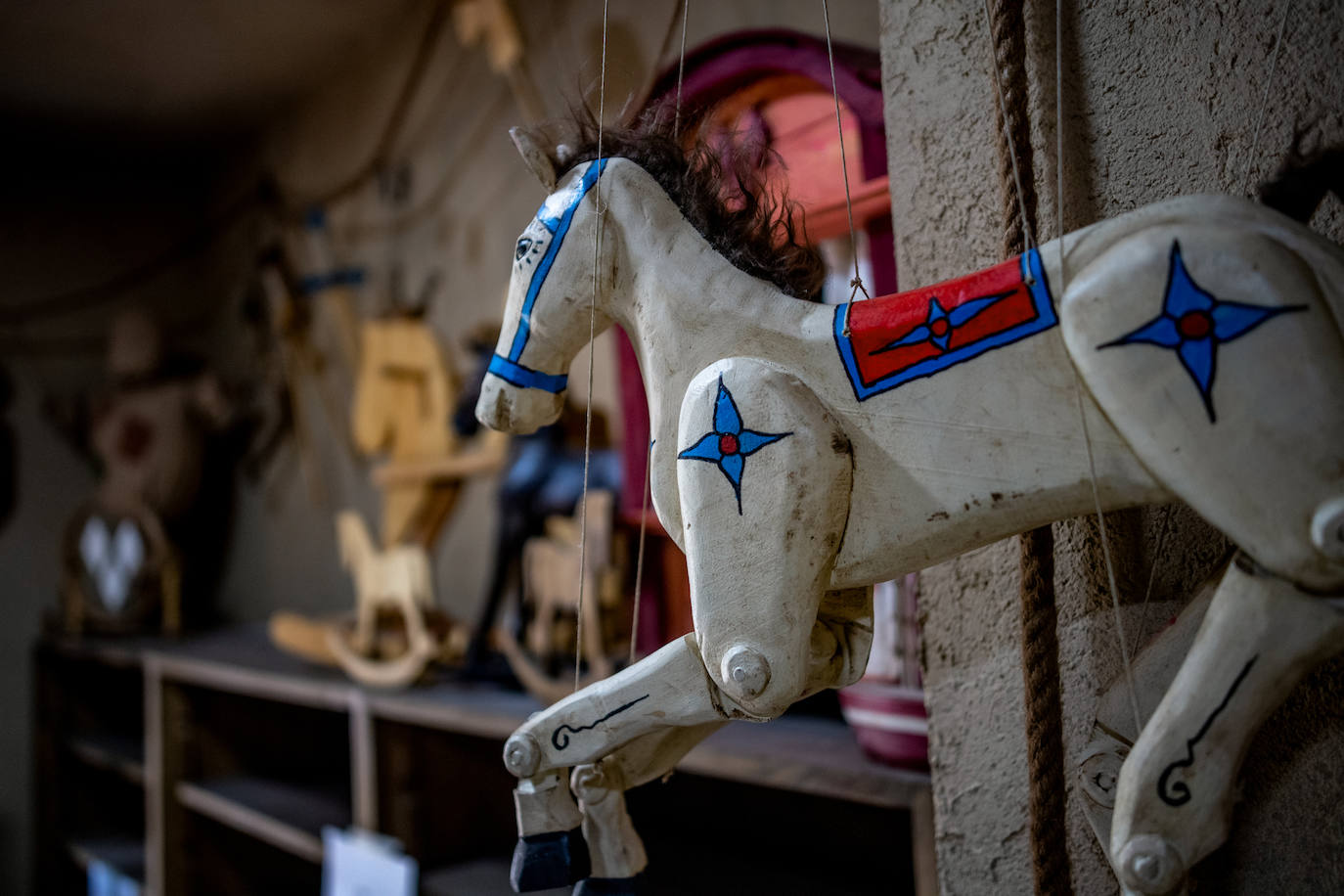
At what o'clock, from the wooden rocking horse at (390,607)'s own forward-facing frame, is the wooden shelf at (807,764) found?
The wooden shelf is roughly at 8 o'clock from the wooden rocking horse.

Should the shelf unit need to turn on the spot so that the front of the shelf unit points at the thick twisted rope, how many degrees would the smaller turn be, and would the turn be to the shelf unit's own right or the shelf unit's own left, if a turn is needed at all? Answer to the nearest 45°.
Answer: approximately 90° to the shelf unit's own left

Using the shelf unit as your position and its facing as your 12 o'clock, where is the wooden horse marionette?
The wooden horse marionette is roughly at 10 o'clock from the shelf unit.

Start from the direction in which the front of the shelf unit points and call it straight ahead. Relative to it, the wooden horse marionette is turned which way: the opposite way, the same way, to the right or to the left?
to the right

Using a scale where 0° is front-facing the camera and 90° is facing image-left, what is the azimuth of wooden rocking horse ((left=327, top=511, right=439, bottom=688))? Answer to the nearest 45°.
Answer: approximately 90°

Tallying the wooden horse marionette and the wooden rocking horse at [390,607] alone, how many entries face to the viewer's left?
2

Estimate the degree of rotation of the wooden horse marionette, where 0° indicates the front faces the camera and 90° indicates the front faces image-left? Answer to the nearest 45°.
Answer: approximately 90°

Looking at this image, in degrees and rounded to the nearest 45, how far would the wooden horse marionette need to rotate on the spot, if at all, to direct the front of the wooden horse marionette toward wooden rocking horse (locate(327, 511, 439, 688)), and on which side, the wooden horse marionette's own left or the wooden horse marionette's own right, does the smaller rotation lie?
approximately 45° to the wooden horse marionette's own right
